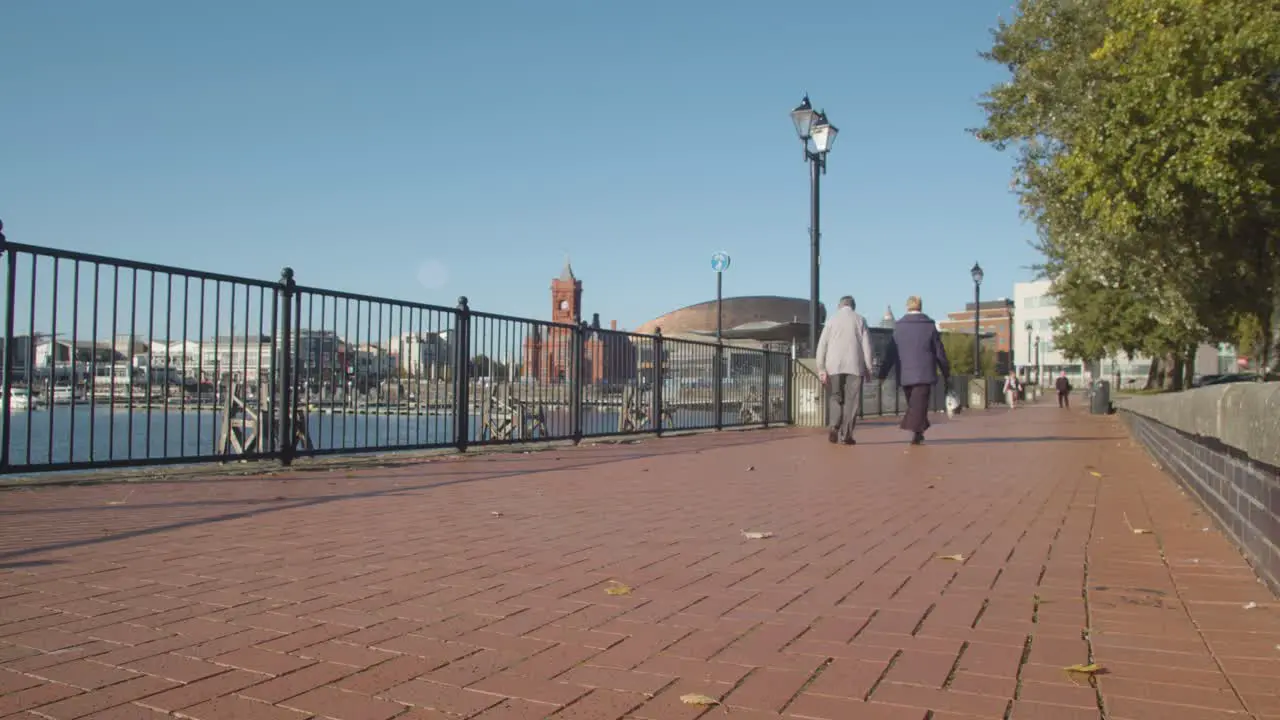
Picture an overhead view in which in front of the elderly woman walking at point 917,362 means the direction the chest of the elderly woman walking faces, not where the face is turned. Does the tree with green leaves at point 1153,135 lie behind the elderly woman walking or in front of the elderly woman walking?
in front

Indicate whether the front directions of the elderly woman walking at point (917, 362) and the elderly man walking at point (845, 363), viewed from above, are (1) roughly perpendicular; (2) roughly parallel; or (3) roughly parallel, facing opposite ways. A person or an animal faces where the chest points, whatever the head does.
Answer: roughly parallel

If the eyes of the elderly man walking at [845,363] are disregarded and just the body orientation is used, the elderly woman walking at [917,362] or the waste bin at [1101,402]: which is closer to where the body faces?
the waste bin

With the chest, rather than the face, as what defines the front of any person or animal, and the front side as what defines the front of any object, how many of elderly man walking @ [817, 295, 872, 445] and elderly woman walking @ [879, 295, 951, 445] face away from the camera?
2

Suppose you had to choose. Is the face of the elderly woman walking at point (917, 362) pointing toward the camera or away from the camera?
away from the camera

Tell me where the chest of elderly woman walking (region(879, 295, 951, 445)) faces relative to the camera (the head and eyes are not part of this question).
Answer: away from the camera

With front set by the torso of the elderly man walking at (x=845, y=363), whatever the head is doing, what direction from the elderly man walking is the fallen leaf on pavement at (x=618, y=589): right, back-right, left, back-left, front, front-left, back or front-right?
back

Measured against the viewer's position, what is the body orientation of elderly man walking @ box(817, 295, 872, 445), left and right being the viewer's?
facing away from the viewer

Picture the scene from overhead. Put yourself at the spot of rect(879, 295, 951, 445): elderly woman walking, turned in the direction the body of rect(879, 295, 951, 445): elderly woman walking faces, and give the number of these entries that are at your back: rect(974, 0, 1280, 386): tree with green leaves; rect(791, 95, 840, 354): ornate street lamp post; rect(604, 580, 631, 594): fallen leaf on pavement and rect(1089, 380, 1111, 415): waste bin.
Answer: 1
